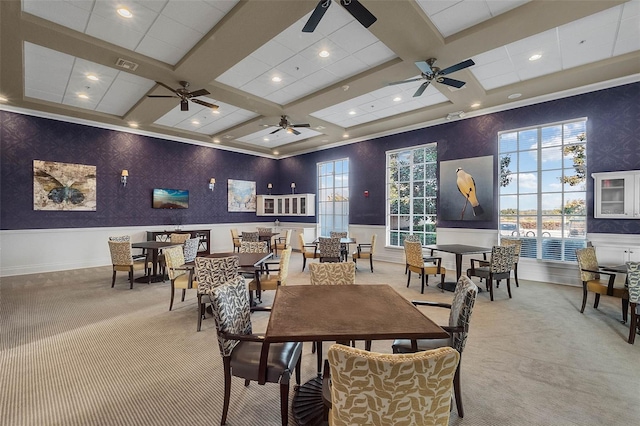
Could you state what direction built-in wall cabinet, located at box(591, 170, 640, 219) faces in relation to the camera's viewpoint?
facing the viewer

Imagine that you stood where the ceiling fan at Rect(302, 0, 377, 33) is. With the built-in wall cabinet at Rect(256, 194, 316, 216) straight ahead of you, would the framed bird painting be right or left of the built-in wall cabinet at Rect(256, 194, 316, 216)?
right

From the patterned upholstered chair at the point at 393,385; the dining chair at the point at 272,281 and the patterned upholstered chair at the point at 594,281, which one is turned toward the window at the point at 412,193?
the patterned upholstered chair at the point at 393,385

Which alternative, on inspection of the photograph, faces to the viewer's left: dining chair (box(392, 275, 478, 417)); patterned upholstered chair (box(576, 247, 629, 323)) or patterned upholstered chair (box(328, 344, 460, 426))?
the dining chair

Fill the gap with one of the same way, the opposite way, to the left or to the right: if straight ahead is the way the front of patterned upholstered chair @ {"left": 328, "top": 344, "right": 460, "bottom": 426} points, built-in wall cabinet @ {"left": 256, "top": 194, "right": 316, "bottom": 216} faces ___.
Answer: the opposite way

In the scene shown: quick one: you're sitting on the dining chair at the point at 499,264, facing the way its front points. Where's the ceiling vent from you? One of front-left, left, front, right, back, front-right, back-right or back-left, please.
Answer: left

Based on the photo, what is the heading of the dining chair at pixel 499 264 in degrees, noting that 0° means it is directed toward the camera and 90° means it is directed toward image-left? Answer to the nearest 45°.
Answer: approximately 135°

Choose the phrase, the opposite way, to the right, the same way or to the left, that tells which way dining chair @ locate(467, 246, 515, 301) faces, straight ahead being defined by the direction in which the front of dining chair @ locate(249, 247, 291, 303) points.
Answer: to the right

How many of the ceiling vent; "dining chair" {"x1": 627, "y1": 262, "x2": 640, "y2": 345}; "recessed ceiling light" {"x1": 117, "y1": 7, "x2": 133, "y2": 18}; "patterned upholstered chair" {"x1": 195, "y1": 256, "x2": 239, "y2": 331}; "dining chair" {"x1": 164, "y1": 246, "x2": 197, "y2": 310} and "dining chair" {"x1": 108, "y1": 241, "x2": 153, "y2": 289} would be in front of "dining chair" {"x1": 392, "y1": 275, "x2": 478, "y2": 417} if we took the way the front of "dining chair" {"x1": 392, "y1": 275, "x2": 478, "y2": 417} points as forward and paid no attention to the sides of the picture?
5

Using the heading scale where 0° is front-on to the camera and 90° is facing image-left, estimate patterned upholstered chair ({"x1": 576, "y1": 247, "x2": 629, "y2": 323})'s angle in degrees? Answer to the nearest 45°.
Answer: approximately 315°

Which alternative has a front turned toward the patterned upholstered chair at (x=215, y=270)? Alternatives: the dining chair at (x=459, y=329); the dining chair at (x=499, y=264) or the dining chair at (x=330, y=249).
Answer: the dining chair at (x=459, y=329)

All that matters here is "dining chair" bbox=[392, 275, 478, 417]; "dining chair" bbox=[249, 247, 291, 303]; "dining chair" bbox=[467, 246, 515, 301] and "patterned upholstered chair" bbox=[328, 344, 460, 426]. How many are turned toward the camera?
0

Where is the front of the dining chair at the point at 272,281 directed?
to the viewer's left

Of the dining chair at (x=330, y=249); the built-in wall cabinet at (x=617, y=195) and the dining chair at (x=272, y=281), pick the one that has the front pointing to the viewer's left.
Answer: the dining chair at (x=272, y=281)

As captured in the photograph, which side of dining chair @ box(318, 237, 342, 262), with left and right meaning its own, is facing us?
back

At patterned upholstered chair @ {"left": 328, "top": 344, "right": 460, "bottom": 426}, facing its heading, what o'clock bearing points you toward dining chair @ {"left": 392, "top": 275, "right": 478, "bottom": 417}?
The dining chair is roughly at 1 o'clock from the patterned upholstered chair.

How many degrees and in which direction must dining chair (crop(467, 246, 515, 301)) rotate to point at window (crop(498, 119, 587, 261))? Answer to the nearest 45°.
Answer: approximately 90° to its right
